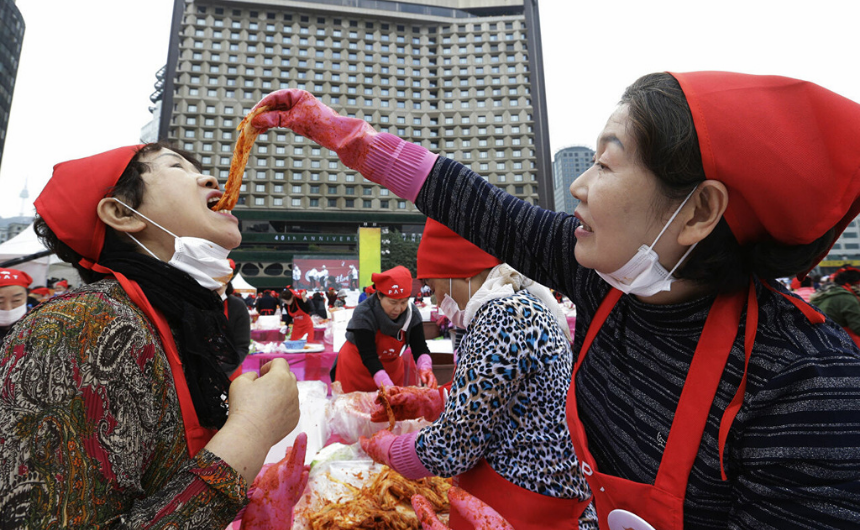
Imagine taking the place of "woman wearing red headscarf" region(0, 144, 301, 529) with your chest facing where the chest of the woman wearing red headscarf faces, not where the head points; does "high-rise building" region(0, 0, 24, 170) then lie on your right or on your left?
on your left

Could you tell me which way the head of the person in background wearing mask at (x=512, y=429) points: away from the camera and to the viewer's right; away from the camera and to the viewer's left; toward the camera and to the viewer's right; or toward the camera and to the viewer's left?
away from the camera and to the viewer's left

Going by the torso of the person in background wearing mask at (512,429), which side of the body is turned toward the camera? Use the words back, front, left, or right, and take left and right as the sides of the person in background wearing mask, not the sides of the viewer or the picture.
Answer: left

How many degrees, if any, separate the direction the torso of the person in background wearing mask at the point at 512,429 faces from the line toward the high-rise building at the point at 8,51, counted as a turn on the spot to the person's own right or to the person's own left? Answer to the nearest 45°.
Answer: approximately 45° to the person's own right

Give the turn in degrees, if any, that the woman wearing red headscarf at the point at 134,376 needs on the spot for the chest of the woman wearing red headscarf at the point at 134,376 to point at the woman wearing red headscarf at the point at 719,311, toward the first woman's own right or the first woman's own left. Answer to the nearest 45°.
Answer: approximately 45° to the first woman's own right

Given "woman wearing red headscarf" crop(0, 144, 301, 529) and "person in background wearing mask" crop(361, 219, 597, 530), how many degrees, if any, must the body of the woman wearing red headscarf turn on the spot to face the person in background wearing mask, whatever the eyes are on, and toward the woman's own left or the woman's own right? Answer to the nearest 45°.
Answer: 0° — they already face them

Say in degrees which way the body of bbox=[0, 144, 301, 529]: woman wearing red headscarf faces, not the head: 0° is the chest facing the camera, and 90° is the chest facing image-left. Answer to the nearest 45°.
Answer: approximately 270°

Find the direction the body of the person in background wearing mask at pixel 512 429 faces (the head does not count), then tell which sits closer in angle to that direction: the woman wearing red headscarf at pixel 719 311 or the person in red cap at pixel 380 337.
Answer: the person in red cap

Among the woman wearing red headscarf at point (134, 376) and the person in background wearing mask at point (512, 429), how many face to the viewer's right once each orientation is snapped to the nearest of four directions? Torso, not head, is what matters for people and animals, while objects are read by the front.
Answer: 1
